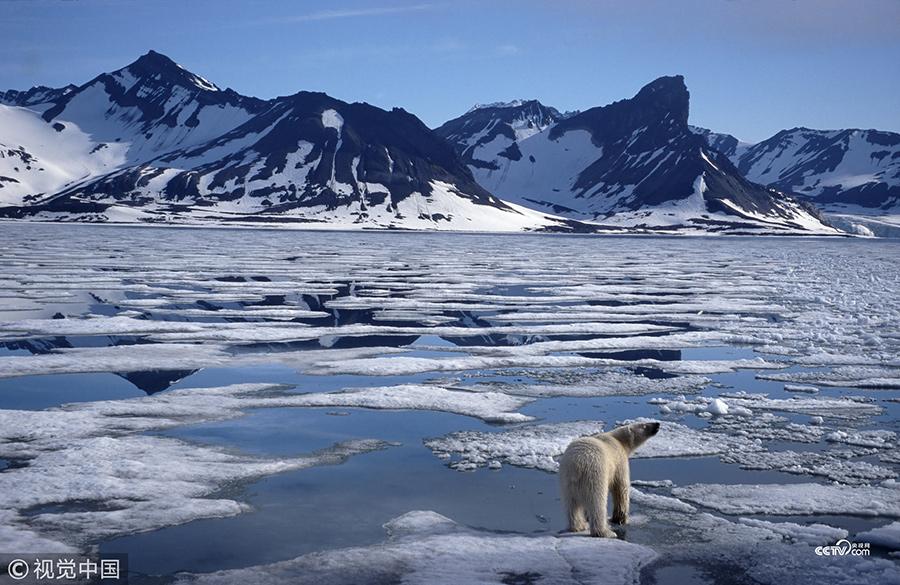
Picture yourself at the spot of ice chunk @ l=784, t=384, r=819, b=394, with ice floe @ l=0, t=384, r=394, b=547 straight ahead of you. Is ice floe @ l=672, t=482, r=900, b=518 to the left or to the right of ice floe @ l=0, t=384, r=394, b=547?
left

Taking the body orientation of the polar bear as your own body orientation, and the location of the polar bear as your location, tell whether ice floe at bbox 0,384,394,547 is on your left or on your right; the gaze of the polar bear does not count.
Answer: on your left

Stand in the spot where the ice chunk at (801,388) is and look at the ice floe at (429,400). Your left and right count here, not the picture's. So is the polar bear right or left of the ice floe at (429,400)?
left

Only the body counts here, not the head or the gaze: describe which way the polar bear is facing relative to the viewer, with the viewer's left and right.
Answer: facing away from the viewer and to the right of the viewer

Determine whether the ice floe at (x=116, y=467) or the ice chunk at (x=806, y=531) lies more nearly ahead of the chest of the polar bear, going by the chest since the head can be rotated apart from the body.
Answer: the ice chunk

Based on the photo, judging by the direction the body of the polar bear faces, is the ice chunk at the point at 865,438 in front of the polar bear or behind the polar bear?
in front
